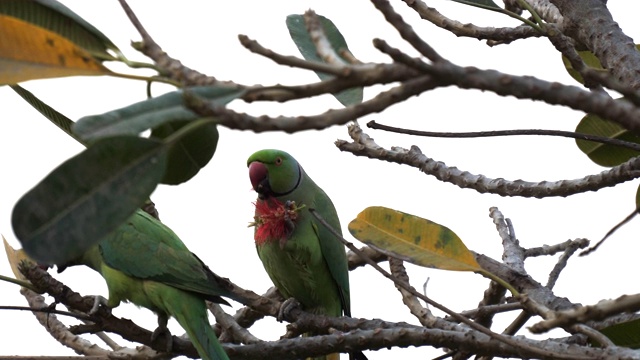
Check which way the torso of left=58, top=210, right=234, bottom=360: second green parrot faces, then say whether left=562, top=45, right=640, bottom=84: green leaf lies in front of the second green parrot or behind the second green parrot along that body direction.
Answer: behind

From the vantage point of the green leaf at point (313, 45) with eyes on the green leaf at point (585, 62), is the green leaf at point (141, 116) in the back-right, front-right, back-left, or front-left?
back-right

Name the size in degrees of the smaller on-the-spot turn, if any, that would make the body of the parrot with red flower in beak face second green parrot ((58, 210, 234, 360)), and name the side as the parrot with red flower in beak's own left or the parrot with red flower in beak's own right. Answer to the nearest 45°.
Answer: approximately 45° to the parrot with red flower in beak's own right

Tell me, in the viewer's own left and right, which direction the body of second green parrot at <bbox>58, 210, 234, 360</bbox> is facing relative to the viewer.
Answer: facing to the left of the viewer

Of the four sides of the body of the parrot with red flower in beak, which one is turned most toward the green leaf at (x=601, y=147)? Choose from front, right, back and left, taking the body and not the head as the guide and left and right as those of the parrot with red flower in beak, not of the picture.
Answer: left

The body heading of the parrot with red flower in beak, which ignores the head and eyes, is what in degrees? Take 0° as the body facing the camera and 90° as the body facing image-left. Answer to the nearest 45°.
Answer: approximately 45°
